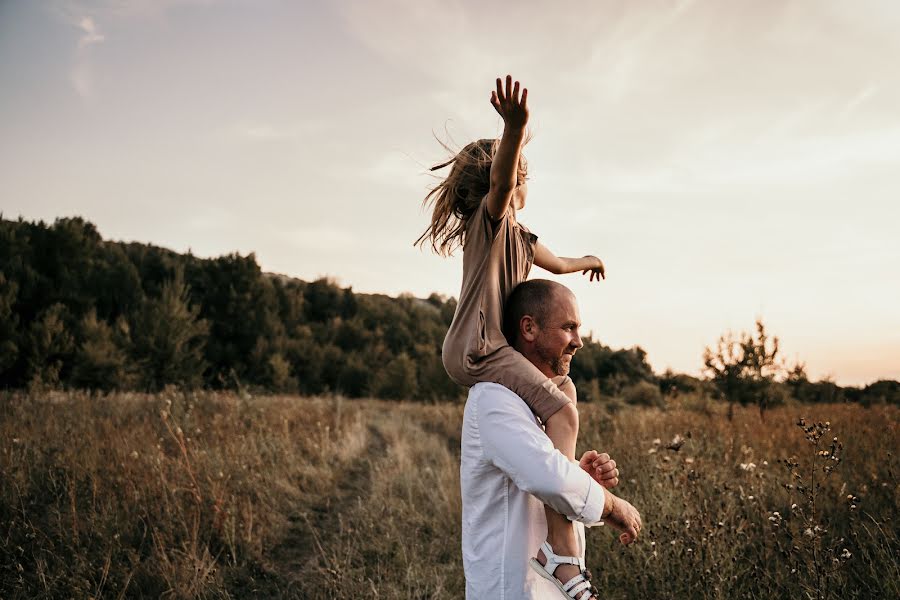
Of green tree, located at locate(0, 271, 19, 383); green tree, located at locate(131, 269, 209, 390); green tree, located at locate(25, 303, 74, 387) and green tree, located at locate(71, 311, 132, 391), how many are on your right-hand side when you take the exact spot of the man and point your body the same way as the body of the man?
0

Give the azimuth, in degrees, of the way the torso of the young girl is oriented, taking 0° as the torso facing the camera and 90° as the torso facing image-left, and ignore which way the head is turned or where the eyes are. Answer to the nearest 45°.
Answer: approximately 270°

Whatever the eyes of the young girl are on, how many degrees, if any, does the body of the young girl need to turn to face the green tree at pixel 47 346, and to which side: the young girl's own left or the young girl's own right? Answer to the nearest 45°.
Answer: approximately 135° to the young girl's own left

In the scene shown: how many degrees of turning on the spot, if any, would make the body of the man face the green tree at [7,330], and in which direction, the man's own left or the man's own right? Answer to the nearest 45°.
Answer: approximately 135° to the man's own left

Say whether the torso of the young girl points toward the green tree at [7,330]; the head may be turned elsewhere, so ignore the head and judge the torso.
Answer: no

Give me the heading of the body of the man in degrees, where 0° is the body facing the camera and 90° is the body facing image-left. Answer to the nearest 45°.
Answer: approximately 270°

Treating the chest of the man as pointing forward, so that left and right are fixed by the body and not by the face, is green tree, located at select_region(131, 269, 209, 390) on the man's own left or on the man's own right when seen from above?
on the man's own left

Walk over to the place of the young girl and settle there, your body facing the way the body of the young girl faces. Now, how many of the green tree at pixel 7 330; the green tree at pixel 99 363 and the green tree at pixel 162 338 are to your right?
0

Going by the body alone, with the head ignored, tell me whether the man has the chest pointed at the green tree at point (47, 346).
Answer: no

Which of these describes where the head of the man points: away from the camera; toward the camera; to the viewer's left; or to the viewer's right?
to the viewer's right

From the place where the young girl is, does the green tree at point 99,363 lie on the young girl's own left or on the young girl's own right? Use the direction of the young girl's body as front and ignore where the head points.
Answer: on the young girl's own left
